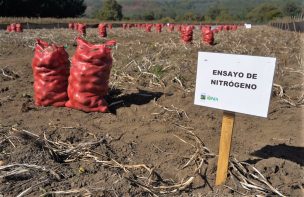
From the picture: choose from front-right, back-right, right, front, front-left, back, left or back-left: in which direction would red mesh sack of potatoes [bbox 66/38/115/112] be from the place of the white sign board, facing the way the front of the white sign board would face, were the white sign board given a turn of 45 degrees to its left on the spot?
back

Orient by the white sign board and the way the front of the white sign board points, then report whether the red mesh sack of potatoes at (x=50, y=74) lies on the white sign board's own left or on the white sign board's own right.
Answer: on the white sign board's own right

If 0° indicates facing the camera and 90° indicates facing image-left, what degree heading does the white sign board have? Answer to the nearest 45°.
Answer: approximately 0°
